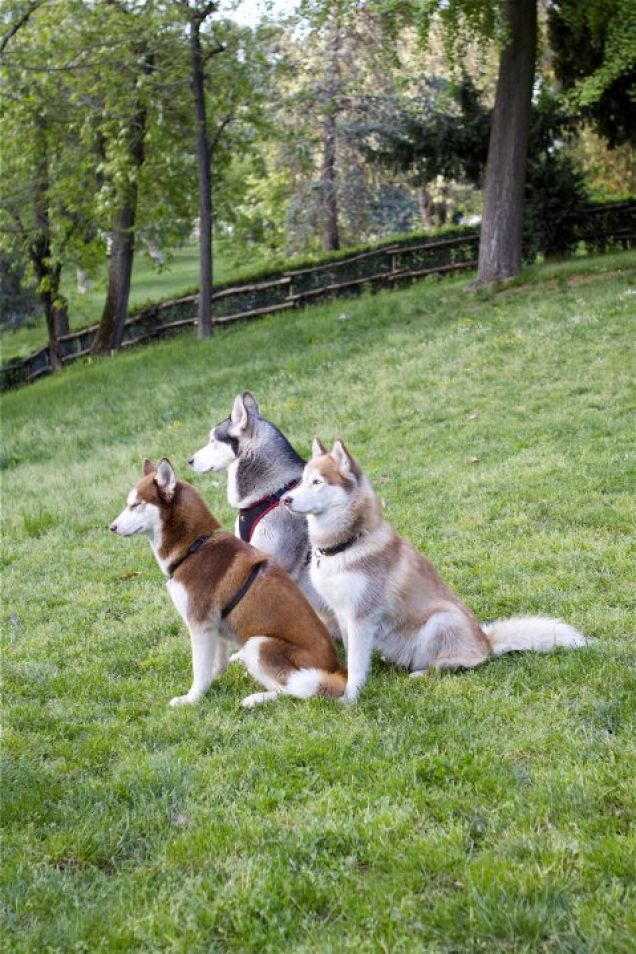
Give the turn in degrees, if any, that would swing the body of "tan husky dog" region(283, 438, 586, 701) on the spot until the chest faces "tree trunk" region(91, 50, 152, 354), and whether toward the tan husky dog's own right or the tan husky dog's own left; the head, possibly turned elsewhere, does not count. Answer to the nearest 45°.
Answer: approximately 90° to the tan husky dog's own right

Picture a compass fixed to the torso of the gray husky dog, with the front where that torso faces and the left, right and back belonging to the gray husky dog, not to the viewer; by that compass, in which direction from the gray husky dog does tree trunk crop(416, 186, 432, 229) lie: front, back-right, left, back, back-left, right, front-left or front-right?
right

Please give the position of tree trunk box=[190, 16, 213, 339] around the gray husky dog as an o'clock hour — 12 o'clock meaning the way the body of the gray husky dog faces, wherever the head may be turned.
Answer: The tree trunk is roughly at 3 o'clock from the gray husky dog.

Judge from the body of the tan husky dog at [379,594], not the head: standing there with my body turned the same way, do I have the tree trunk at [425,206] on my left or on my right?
on my right

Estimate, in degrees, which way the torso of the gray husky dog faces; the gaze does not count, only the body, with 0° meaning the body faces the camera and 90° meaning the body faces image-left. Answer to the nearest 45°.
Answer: approximately 90°

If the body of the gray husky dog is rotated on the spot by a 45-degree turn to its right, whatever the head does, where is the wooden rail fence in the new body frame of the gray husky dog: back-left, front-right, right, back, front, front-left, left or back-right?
front-right

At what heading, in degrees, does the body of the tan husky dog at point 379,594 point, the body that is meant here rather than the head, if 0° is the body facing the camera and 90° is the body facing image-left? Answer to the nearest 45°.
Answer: approximately 90°

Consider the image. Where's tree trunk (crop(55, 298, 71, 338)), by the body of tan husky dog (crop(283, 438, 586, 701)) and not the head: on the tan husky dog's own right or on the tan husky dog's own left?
on the tan husky dog's own right

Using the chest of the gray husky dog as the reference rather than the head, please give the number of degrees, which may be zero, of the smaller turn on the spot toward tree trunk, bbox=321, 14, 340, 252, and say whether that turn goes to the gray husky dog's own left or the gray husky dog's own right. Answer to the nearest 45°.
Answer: approximately 90° to the gray husky dog's own right

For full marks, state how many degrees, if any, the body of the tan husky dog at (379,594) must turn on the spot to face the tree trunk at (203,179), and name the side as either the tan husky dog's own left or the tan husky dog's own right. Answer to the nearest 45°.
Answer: approximately 90° to the tan husky dog's own right
